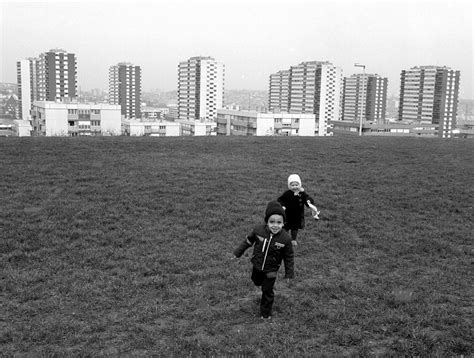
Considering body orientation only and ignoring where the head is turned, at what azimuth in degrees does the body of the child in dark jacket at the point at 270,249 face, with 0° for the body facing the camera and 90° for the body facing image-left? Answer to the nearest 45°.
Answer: approximately 0°

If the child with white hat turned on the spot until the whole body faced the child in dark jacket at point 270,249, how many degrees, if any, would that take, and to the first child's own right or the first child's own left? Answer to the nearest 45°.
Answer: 0° — they already face them

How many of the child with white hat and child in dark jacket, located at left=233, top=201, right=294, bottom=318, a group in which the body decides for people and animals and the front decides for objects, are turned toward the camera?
2

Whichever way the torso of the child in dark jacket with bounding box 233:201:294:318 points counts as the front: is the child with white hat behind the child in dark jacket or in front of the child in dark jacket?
behind
